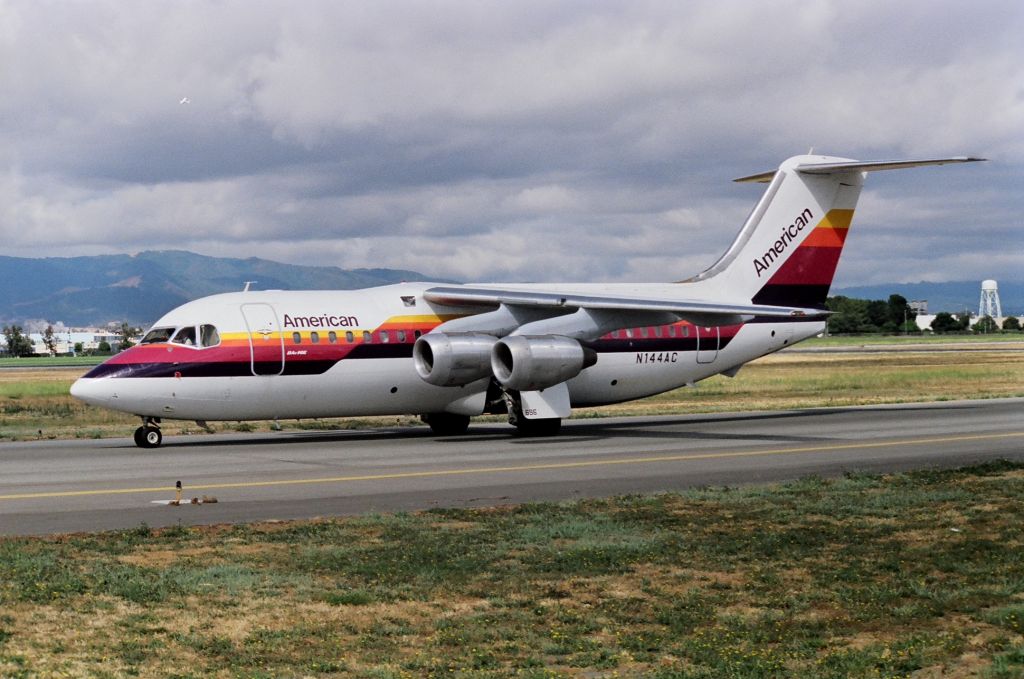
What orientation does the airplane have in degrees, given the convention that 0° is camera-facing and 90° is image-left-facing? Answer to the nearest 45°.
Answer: approximately 45°
